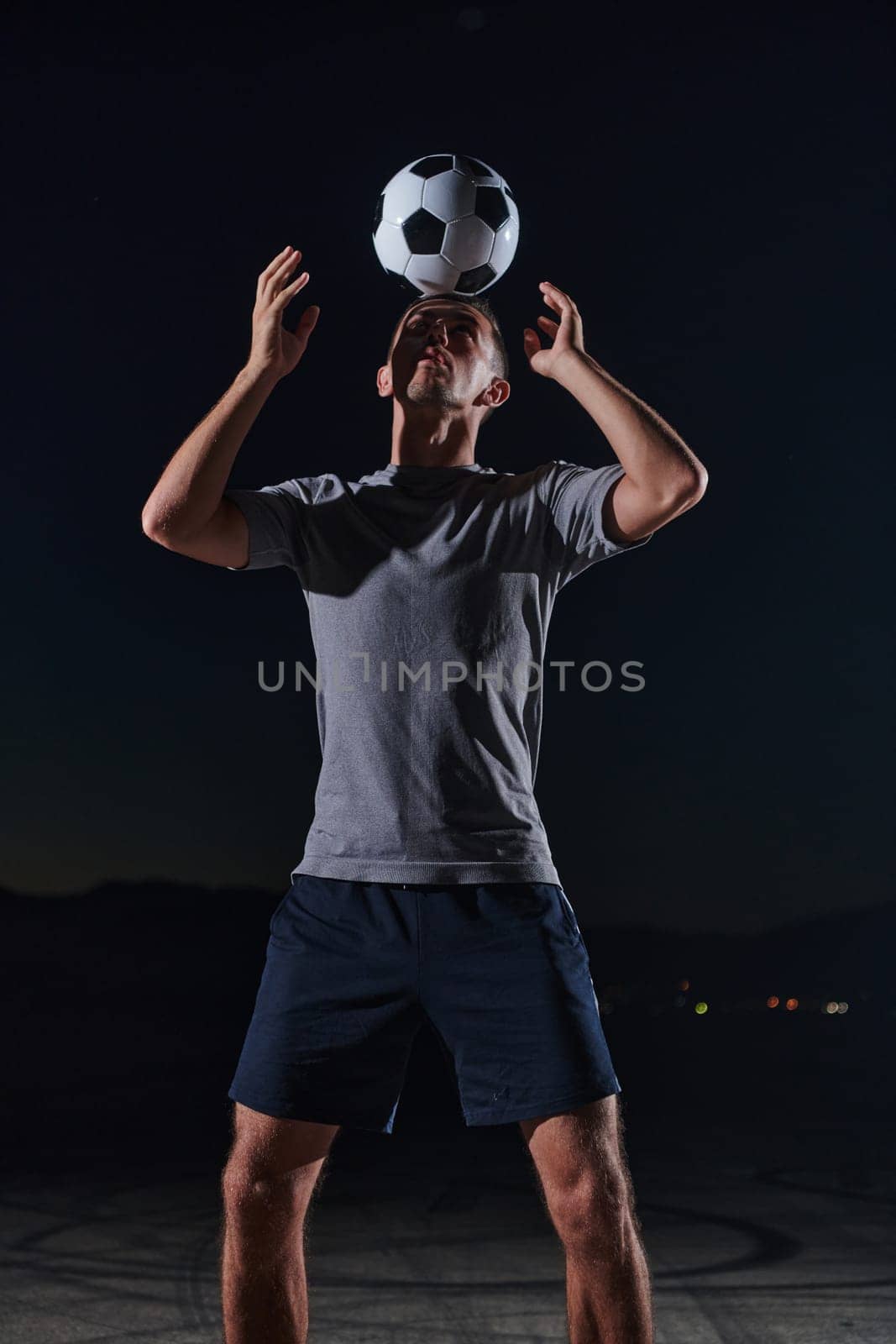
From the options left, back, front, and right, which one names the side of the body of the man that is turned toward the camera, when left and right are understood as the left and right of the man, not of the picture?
front

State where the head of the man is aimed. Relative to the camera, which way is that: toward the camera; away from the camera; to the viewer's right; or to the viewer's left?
toward the camera
